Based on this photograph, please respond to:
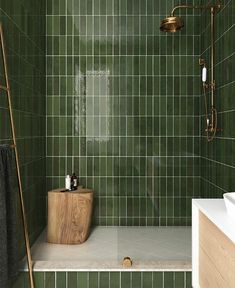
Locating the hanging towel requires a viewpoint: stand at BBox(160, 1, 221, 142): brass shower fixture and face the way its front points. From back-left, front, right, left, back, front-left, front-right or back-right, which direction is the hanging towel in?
front-left

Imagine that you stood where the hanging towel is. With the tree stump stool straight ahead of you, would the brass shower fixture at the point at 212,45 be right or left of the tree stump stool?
right

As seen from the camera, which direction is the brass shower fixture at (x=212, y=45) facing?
to the viewer's left
